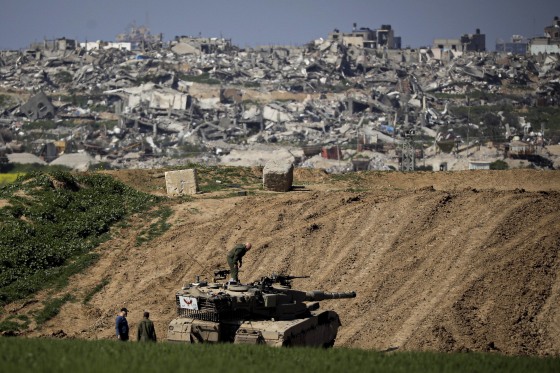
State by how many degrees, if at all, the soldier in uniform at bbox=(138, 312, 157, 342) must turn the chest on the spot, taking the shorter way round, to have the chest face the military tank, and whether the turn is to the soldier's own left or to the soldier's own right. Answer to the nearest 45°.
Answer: approximately 90° to the soldier's own right

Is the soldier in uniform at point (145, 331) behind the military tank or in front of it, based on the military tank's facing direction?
behind

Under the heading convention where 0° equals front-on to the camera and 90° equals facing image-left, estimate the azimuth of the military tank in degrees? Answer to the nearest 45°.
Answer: approximately 225°

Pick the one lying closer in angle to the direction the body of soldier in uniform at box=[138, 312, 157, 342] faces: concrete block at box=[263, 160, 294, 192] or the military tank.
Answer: the concrete block

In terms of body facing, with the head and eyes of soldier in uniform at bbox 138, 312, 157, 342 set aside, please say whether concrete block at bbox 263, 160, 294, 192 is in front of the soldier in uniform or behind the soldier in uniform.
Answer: in front

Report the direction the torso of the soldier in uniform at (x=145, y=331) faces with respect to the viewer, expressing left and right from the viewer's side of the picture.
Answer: facing away from the viewer
